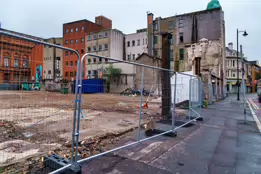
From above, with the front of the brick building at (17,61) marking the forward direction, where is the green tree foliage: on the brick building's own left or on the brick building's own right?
on the brick building's own left

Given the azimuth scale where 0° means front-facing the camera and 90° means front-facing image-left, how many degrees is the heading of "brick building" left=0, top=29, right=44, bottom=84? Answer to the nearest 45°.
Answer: approximately 315°

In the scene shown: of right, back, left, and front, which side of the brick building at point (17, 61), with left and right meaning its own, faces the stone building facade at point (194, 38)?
left
